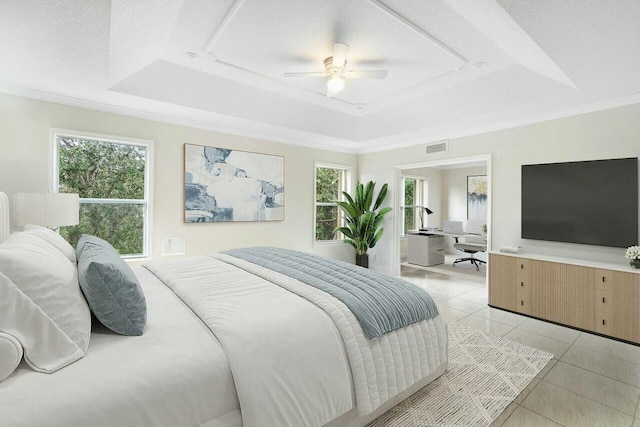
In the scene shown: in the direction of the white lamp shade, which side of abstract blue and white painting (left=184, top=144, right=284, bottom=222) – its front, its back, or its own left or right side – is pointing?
right

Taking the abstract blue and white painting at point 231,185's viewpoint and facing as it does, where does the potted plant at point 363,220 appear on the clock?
The potted plant is roughly at 10 o'clock from the abstract blue and white painting.

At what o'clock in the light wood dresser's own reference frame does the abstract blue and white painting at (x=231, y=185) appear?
The abstract blue and white painting is roughly at 1 o'clock from the light wood dresser.

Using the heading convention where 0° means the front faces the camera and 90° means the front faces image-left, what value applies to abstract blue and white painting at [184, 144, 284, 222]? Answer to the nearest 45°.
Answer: approximately 315°

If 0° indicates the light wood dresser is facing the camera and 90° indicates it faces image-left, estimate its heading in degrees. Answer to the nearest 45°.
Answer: approximately 45°

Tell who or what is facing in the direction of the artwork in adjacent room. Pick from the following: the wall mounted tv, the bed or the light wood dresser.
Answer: the bed

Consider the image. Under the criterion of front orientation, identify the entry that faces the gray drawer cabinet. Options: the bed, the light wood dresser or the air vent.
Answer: the bed

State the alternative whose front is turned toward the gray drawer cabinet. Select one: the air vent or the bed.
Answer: the bed

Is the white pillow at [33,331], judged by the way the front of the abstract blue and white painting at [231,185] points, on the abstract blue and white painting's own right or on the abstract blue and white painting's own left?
on the abstract blue and white painting's own right

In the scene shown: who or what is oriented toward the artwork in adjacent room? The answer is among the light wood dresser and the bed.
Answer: the bed

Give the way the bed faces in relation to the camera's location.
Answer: facing away from the viewer and to the right of the viewer
